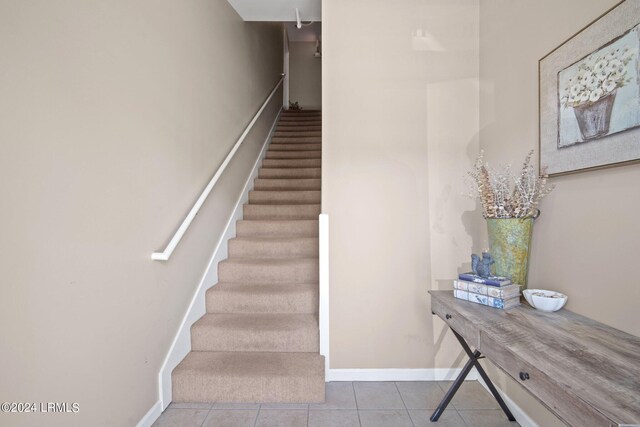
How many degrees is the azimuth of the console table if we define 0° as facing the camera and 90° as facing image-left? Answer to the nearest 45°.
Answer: approximately 45°

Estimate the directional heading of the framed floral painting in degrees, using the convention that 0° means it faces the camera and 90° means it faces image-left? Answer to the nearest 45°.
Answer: approximately 45°

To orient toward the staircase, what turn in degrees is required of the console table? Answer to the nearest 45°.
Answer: approximately 45° to its right

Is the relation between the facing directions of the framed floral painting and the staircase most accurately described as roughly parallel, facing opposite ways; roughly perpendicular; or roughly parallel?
roughly perpendicular

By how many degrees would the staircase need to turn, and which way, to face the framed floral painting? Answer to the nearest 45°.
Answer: approximately 45° to its left

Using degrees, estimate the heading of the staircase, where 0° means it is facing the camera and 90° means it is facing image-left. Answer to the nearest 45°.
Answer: approximately 0°
